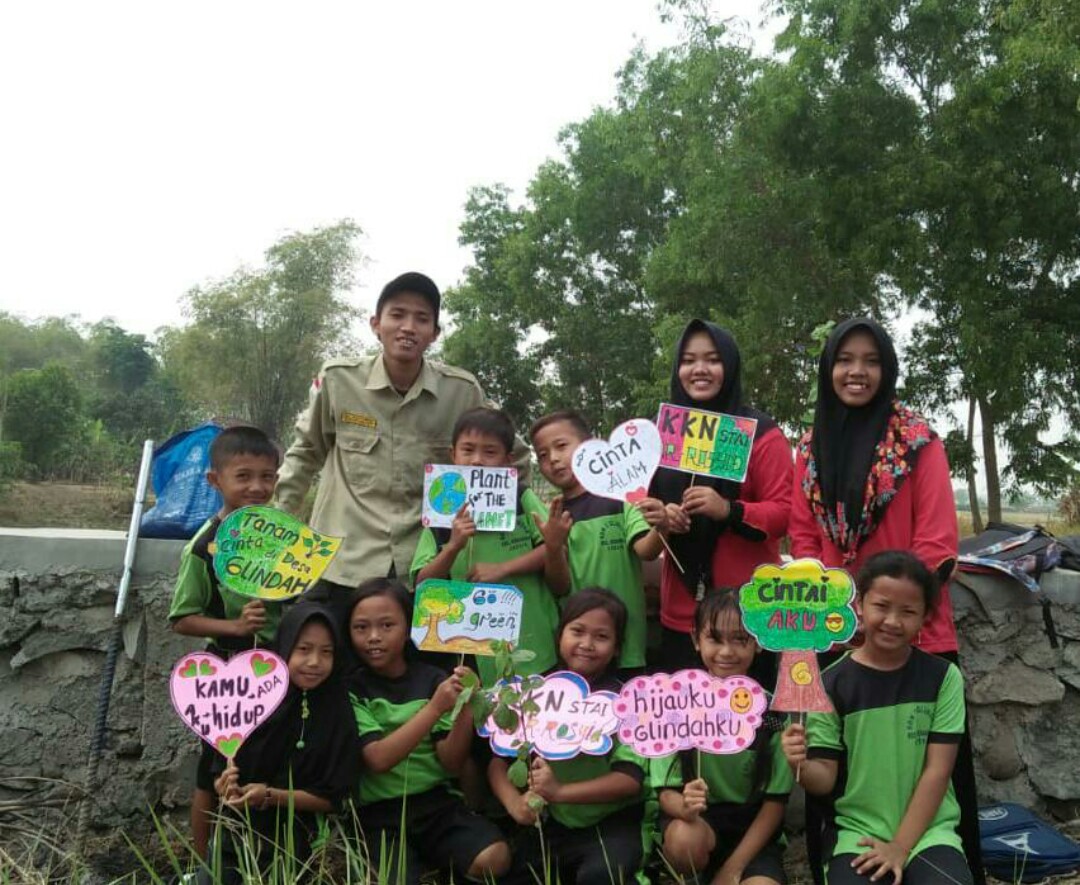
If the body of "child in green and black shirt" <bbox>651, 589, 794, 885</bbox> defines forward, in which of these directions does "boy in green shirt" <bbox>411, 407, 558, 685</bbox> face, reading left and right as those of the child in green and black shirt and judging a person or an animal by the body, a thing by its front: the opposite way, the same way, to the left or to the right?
the same way

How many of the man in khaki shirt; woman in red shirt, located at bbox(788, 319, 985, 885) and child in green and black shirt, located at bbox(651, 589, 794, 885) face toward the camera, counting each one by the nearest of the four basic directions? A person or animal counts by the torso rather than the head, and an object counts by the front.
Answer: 3

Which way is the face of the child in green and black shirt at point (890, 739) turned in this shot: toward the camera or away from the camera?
toward the camera

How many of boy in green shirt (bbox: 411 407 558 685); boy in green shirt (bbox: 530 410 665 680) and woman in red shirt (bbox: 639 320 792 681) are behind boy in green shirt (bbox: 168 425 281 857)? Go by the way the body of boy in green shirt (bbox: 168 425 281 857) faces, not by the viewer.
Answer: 0

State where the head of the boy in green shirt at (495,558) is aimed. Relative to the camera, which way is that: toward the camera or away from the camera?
toward the camera

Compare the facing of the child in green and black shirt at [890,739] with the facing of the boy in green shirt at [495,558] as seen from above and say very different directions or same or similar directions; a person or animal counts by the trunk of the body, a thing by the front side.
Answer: same or similar directions

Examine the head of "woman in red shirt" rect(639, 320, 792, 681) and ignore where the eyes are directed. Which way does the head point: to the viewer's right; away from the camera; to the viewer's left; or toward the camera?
toward the camera

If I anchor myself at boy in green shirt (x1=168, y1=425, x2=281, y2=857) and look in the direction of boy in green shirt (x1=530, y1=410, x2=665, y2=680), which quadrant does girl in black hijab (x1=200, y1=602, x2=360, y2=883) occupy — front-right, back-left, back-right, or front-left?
front-right

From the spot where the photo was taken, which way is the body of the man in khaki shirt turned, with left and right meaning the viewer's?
facing the viewer

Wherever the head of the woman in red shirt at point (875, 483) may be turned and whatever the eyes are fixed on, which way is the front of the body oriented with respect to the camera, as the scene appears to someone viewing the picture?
toward the camera

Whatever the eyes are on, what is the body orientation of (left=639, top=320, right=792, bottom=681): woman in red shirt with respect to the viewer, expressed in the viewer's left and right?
facing the viewer and to the left of the viewer

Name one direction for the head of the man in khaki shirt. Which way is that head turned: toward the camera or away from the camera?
toward the camera

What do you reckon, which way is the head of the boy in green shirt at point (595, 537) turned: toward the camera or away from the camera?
toward the camera

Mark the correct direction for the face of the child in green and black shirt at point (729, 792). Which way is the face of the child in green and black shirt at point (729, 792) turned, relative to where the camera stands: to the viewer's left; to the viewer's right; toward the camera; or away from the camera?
toward the camera

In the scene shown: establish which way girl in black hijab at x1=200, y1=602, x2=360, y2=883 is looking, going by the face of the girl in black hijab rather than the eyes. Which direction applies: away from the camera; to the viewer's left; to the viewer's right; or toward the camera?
toward the camera

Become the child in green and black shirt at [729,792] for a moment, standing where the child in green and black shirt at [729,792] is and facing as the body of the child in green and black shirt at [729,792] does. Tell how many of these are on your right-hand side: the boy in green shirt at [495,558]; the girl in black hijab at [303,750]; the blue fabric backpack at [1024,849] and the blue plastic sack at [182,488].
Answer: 3

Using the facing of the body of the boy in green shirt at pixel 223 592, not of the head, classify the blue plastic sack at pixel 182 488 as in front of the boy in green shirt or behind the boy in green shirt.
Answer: behind

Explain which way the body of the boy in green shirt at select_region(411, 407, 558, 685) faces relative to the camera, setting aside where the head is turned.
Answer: toward the camera

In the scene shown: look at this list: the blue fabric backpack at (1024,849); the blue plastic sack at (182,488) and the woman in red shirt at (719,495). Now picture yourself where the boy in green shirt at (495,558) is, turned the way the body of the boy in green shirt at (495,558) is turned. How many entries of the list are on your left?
2
